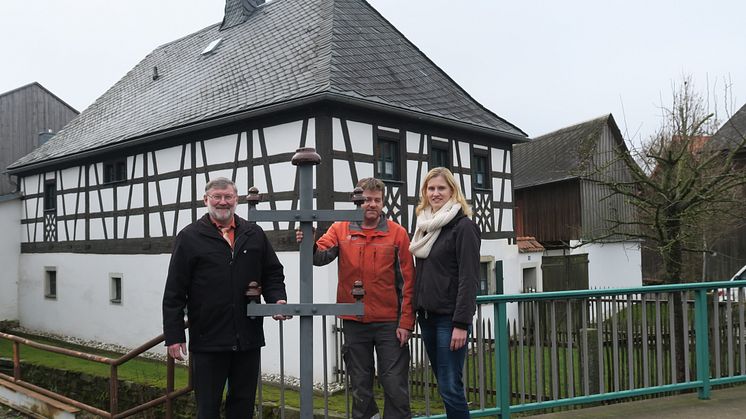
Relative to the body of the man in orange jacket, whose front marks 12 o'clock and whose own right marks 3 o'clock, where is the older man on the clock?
The older man is roughly at 3 o'clock from the man in orange jacket.

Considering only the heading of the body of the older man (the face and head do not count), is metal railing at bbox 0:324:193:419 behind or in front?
behind

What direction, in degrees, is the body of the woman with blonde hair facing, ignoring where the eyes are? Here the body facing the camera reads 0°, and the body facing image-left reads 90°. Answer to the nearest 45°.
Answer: approximately 45°

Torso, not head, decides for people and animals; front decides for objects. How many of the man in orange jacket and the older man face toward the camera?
2

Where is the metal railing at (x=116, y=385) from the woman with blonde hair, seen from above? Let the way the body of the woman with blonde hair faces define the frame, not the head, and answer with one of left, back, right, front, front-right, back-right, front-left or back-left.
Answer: right

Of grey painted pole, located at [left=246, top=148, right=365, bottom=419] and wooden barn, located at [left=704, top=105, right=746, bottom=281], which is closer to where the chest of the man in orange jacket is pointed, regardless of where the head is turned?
the grey painted pole

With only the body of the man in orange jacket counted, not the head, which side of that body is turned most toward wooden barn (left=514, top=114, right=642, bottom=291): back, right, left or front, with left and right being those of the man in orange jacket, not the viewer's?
back
